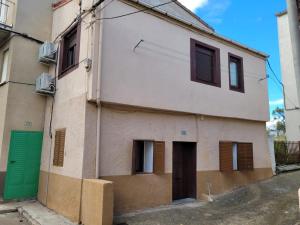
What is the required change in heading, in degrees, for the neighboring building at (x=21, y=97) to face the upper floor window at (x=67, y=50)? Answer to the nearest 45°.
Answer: approximately 45° to its left

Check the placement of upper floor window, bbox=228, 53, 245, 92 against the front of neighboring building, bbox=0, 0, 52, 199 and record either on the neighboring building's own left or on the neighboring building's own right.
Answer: on the neighboring building's own left

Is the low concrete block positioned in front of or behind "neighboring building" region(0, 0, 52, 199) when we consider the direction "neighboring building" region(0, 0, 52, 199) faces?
in front

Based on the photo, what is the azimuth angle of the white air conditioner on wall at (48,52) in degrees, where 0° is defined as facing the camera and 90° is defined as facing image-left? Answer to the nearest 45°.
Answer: approximately 45°

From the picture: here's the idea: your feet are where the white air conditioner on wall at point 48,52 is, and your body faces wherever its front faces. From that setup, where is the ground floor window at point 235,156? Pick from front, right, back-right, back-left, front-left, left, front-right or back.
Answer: back-left

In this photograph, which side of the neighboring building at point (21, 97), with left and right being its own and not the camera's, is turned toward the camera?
front

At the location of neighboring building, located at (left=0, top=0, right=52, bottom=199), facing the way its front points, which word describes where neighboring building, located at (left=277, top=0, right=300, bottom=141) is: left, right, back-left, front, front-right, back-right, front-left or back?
left

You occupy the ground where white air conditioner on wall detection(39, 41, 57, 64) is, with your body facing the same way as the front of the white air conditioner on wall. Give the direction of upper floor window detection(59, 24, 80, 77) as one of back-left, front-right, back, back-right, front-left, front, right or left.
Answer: left
